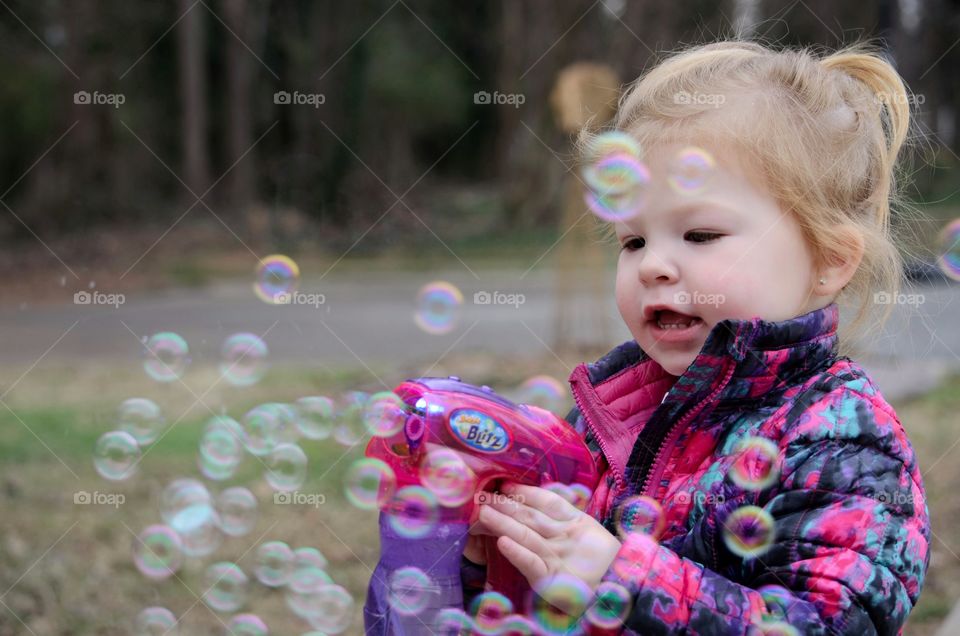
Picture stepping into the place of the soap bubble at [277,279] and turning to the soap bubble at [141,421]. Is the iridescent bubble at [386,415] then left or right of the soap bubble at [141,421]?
left

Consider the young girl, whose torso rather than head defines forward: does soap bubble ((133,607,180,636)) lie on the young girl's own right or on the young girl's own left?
on the young girl's own right

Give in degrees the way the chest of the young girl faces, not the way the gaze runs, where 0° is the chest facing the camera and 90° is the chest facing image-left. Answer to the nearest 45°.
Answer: approximately 45°

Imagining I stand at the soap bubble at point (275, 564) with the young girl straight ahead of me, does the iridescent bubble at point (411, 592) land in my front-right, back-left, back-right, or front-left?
front-right

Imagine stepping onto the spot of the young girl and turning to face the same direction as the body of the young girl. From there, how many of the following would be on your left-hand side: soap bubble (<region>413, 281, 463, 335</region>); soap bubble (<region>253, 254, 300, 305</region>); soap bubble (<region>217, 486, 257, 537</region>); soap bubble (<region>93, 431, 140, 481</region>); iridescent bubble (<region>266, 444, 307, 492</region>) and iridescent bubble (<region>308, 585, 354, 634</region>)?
0

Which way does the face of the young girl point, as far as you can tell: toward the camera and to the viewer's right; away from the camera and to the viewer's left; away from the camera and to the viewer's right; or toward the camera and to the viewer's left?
toward the camera and to the viewer's left

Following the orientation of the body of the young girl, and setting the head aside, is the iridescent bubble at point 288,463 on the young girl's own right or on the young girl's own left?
on the young girl's own right

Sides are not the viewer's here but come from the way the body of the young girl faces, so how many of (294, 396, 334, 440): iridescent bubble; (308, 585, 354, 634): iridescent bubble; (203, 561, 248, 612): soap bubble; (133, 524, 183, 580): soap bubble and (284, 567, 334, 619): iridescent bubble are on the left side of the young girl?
0

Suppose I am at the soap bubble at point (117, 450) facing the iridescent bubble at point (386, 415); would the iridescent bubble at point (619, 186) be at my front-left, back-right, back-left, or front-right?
front-left
